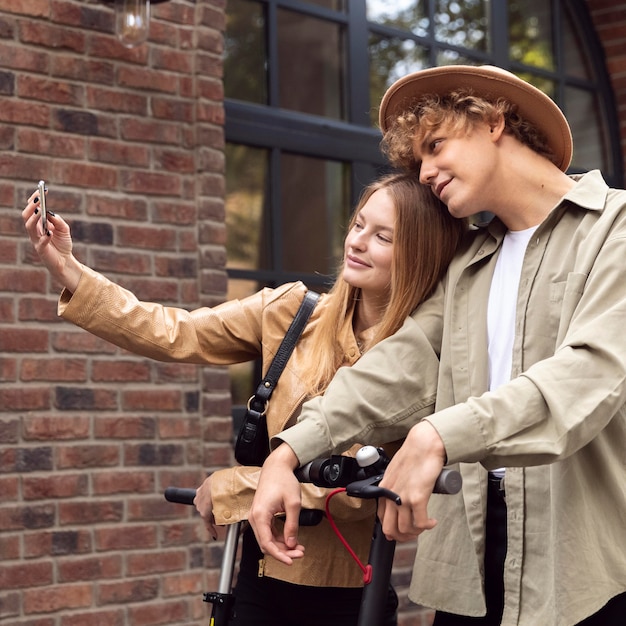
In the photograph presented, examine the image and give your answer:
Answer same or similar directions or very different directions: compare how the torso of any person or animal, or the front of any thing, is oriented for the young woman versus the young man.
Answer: same or similar directions

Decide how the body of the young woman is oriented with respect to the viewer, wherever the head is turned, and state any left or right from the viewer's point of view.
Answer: facing the viewer and to the left of the viewer

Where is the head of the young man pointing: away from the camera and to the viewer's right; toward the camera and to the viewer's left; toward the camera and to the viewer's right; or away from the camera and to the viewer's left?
toward the camera and to the viewer's left

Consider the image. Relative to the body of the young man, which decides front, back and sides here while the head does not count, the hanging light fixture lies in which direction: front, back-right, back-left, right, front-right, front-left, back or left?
right

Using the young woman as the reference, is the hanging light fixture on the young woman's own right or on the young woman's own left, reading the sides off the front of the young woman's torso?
on the young woman's own right

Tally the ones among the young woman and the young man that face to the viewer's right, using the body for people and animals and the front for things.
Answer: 0

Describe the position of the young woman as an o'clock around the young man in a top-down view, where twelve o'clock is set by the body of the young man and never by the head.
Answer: The young woman is roughly at 3 o'clock from the young man.

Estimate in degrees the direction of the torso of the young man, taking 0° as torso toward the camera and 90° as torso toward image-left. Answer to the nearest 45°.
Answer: approximately 45°

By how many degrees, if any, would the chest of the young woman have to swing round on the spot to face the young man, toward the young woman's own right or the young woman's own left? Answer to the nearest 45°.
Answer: approximately 90° to the young woman's own left
